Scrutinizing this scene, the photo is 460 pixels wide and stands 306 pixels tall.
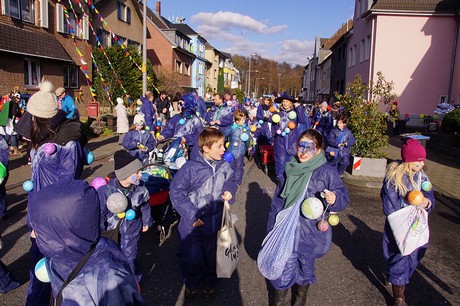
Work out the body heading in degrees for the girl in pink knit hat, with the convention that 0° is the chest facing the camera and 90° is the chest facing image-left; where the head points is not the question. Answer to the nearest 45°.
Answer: approximately 315°

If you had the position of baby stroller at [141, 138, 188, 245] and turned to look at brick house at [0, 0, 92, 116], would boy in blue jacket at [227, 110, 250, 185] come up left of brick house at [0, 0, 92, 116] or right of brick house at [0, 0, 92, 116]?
right

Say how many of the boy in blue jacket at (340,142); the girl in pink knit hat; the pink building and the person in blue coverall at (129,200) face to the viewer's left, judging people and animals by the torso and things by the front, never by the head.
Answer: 1

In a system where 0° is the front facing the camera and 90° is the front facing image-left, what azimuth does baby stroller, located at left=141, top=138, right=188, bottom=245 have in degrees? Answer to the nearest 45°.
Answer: approximately 0°

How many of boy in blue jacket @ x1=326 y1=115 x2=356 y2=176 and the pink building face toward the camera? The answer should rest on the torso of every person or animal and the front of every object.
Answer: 1

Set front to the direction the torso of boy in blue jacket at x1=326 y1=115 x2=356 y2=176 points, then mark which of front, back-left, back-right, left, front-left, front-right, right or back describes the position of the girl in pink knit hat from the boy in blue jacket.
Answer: front

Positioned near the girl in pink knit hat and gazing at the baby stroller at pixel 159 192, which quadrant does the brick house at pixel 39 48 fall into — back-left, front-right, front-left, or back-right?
front-right

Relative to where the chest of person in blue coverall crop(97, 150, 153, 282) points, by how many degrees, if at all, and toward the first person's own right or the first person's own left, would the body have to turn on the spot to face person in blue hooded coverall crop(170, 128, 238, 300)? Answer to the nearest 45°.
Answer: approximately 45° to the first person's own left

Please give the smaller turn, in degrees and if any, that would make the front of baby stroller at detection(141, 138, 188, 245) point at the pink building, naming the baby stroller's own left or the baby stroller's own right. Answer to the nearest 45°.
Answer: approximately 135° to the baby stroller's own left

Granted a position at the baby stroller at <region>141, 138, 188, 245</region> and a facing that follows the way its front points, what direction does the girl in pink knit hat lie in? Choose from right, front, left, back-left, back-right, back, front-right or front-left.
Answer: front-left

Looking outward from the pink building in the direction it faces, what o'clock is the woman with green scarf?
The woman with green scarf is roughly at 9 o'clock from the pink building.

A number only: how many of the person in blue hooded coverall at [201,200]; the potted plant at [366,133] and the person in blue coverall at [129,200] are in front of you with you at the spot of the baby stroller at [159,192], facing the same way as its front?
2

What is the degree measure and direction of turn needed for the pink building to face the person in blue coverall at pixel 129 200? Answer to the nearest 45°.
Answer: approximately 90° to its left

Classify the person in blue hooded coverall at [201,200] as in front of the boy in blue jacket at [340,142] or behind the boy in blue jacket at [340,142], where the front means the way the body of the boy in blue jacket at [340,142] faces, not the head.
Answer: in front

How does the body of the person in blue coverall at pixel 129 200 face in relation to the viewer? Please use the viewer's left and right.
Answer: facing the viewer and to the right of the viewer

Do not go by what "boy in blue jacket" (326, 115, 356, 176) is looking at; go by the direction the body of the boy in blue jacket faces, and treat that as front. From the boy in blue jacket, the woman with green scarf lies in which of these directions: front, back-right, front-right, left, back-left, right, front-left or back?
front
